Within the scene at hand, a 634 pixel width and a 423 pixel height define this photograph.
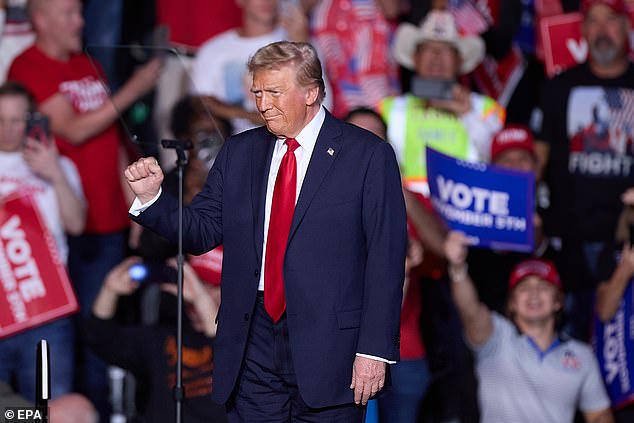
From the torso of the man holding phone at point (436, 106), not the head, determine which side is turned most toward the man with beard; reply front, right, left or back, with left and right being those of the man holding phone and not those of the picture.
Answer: left

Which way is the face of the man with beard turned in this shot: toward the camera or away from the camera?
toward the camera

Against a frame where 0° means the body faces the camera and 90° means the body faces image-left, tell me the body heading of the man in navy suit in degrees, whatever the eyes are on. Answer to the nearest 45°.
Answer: approximately 45°

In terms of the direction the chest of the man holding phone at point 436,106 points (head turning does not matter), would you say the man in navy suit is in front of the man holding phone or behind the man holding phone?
in front

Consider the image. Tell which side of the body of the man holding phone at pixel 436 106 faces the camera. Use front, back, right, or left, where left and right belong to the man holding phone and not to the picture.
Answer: front

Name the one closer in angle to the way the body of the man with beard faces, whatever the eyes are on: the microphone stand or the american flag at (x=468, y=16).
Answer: the microphone stand

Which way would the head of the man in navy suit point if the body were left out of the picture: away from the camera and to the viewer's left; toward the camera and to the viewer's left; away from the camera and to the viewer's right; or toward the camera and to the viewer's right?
toward the camera and to the viewer's left

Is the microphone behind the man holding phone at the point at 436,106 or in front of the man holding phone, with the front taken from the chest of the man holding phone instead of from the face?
in front

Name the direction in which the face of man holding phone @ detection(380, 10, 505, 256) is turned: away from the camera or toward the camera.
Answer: toward the camera

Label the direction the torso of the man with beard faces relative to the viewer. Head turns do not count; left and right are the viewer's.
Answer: facing the viewer

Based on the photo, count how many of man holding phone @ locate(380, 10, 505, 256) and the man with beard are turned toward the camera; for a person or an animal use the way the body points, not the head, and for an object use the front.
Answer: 2

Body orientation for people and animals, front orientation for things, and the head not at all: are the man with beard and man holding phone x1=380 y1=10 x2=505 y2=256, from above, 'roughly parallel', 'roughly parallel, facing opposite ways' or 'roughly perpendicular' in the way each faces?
roughly parallel
